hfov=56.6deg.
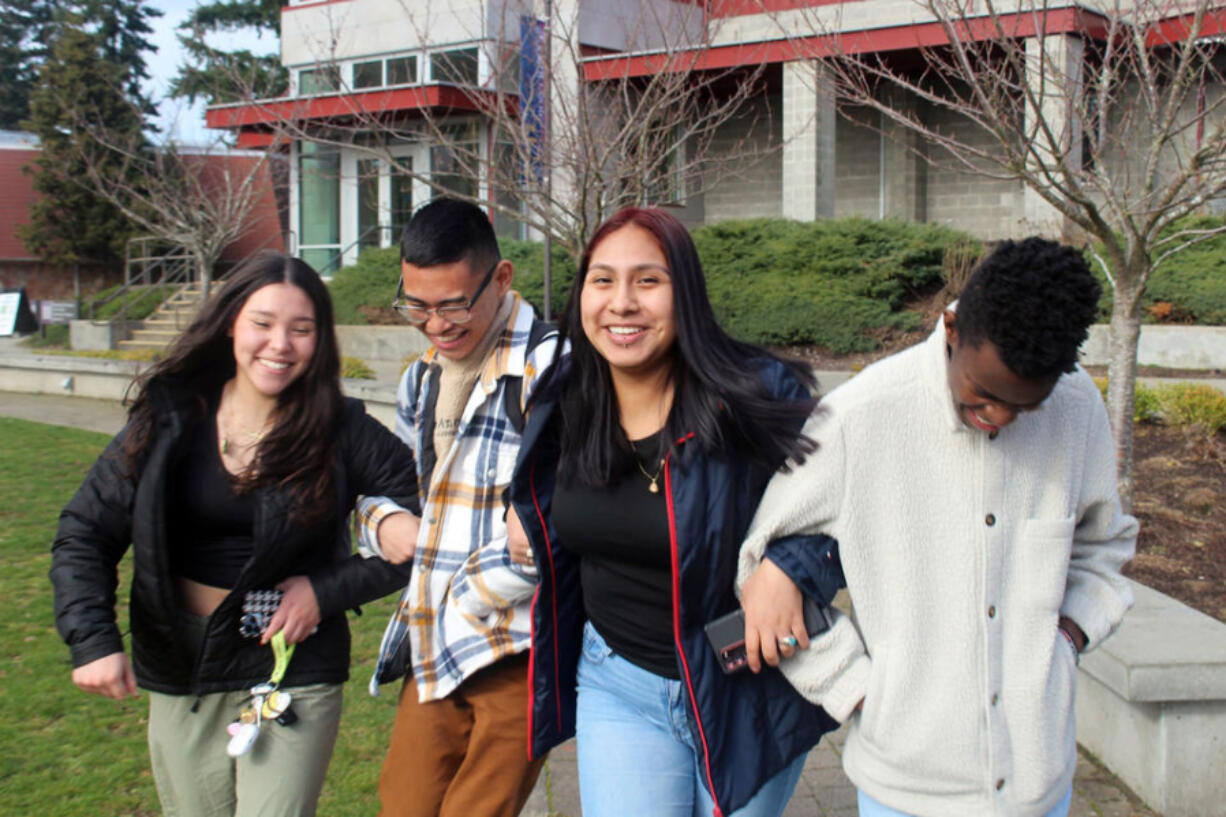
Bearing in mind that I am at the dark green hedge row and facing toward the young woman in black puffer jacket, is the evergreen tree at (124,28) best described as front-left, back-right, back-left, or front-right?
back-right

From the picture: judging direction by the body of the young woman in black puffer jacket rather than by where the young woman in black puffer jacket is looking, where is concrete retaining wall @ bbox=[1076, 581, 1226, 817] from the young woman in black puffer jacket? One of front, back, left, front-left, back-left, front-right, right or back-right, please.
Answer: left

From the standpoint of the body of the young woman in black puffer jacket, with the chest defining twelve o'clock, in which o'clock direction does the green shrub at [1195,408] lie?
The green shrub is roughly at 8 o'clock from the young woman in black puffer jacket.

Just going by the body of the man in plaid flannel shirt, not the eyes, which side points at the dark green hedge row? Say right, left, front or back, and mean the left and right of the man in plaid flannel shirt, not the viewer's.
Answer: back

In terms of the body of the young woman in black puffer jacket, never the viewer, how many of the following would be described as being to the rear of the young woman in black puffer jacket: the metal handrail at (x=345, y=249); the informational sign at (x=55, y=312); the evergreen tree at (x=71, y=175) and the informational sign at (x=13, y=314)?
4

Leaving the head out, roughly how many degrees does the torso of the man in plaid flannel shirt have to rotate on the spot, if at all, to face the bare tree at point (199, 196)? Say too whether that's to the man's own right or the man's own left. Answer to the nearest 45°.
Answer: approximately 135° to the man's own right

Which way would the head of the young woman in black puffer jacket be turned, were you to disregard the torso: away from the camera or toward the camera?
toward the camera

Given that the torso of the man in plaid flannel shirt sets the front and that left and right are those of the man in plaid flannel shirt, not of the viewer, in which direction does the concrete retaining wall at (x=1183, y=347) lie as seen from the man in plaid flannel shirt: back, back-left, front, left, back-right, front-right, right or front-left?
back

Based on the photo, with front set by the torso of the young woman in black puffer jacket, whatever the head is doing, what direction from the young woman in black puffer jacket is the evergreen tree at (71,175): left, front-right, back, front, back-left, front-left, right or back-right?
back

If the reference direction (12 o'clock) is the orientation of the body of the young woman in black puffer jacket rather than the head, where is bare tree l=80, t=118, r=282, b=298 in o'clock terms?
The bare tree is roughly at 6 o'clock from the young woman in black puffer jacket.

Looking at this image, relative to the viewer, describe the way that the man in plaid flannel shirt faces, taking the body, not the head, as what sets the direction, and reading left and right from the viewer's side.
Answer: facing the viewer and to the left of the viewer

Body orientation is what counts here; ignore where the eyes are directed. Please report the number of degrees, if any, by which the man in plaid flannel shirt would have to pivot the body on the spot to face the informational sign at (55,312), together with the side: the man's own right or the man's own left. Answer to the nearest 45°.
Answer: approximately 135° to the man's own right

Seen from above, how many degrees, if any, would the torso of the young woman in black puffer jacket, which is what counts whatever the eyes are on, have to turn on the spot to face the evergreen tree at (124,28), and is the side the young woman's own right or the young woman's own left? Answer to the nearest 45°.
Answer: approximately 180°

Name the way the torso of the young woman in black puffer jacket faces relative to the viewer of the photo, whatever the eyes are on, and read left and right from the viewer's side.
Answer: facing the viewer

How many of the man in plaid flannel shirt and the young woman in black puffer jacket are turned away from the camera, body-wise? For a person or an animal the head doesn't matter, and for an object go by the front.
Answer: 0

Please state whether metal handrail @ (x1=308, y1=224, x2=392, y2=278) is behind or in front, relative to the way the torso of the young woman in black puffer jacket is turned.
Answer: behind

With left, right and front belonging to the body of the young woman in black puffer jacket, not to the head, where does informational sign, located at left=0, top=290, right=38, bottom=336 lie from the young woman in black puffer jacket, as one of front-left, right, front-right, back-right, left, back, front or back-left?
back

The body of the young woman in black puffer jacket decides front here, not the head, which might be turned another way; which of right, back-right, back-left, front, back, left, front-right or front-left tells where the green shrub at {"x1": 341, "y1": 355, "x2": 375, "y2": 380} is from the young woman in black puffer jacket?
back
